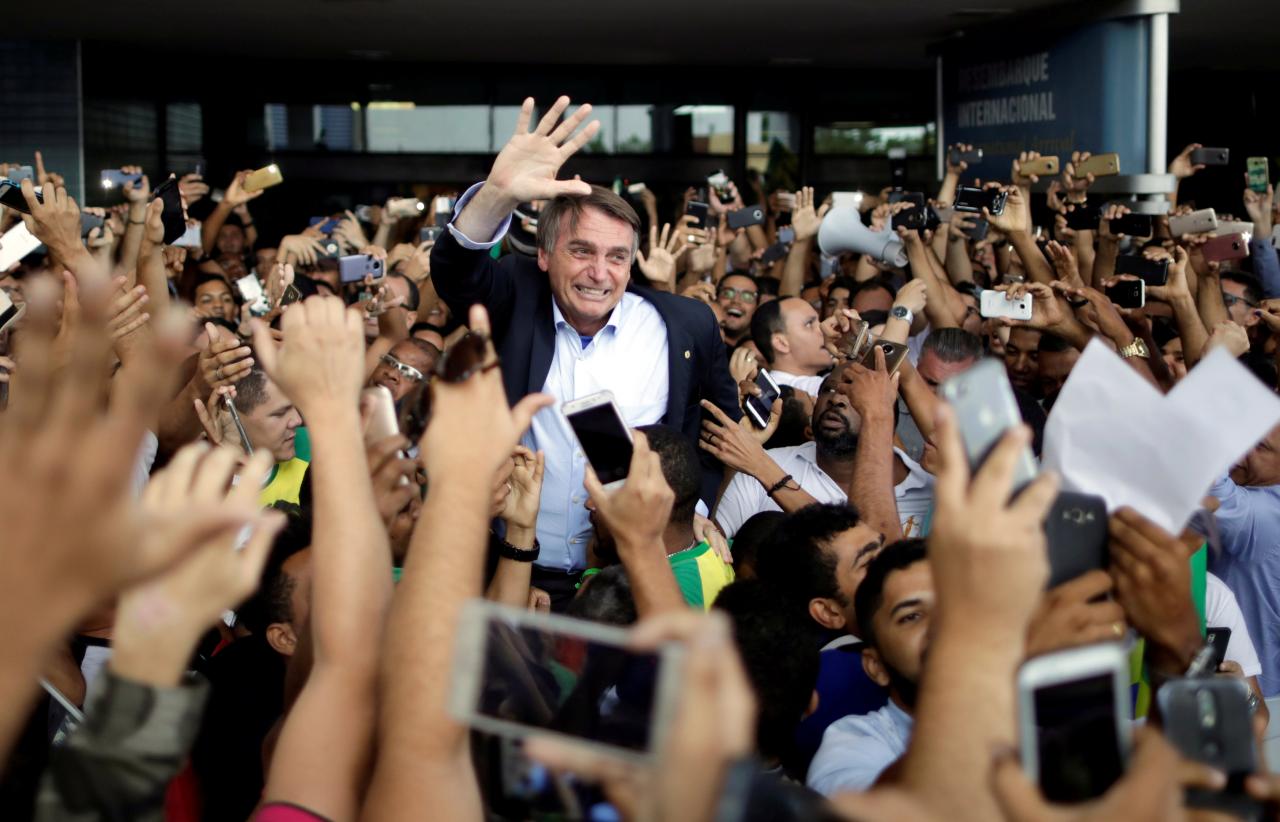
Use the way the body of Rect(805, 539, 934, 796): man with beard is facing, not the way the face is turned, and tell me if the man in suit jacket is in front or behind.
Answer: behind

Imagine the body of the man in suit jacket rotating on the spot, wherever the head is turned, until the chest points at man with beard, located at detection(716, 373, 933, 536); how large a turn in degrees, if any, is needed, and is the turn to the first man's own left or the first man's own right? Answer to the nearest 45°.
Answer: approximately 135° to the first man's own left

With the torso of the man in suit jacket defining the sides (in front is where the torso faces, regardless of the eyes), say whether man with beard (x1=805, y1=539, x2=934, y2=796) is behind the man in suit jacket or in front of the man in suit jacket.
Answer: in front

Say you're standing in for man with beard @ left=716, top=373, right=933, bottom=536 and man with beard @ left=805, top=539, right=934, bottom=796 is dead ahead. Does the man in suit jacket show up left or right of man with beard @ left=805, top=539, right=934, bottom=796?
right

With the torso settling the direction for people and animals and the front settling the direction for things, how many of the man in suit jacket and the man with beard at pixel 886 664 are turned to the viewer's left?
0
